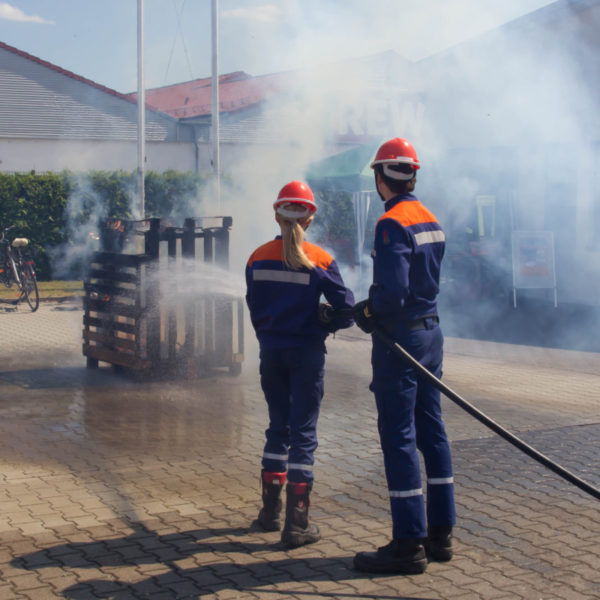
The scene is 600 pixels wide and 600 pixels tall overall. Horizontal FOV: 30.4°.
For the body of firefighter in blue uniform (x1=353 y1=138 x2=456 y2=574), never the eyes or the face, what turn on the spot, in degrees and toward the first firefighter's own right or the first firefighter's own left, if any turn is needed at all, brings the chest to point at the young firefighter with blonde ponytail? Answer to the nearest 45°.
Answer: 0° — they already face them

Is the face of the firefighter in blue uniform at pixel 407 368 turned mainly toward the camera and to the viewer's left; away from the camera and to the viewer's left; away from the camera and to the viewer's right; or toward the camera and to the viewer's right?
away from the camera and to the viewer's left

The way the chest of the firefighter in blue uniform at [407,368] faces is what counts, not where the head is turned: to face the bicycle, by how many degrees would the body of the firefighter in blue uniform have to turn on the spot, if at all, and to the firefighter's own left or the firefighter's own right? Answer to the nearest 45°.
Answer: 0° — they already face it

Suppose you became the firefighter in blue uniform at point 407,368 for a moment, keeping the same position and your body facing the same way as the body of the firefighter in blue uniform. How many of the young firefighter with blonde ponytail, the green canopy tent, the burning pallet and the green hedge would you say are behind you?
0

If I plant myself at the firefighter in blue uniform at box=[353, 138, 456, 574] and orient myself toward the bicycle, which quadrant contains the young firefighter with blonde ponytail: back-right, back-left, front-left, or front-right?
front-left

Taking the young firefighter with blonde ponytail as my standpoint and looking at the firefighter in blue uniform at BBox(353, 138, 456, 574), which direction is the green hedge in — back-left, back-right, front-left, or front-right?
back-left

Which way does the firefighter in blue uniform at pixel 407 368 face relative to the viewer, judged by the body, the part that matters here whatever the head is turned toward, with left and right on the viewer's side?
facing away from the viewer and to the left of the viewer

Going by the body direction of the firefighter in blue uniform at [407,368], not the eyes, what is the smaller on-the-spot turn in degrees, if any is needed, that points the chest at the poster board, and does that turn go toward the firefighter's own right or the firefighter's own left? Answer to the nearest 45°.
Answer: approximately 45° to the firefighter's own right

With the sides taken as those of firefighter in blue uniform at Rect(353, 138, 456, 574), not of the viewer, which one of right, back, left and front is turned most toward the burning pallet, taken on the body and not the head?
front

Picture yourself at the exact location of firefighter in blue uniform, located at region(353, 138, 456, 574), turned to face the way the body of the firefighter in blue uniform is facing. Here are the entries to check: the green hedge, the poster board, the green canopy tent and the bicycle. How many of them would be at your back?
0

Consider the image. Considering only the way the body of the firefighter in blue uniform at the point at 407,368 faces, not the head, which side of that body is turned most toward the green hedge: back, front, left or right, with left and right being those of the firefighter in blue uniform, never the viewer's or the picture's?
front
